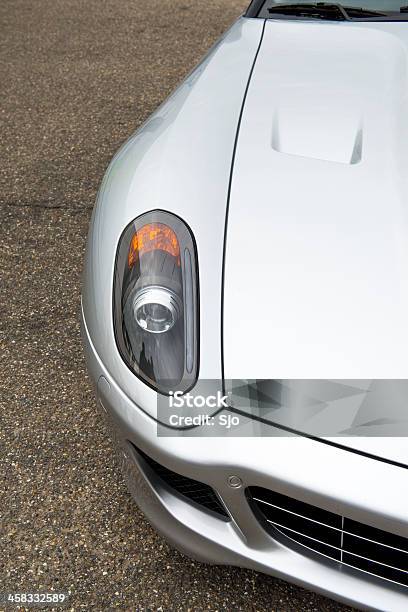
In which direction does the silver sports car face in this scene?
toward the camera
